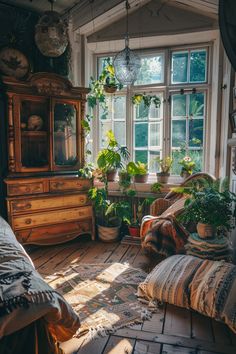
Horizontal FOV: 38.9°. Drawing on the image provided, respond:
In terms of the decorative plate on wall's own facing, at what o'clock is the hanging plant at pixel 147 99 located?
The hanging plant is roughly at 9 o'clock from the decorative plate on wall.

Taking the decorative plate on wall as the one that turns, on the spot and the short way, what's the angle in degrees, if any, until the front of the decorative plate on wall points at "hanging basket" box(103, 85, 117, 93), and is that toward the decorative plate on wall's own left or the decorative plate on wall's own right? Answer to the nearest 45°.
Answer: approximately 90° to the decorative plate on wall's own left

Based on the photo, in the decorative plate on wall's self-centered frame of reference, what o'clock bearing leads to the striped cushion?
The striped cushion is roughly at 11 o'clock from the decorative plate on wall.

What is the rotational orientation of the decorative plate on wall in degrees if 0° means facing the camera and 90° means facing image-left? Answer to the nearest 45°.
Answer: approximately 0°

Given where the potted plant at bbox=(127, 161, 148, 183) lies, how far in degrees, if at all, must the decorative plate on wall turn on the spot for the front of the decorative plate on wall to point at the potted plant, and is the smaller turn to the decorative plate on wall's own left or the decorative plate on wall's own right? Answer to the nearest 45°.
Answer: approximately 90° to the decorative plate on wall's own left

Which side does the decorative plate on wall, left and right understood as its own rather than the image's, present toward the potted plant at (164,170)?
left

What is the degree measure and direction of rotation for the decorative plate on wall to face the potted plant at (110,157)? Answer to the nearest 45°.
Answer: approximately 90° to its left

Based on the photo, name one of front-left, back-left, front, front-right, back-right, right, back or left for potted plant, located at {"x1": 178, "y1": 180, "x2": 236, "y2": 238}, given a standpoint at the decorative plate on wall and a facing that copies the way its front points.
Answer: front-left

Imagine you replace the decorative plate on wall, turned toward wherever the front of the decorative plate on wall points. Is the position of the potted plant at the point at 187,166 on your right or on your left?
on your left
